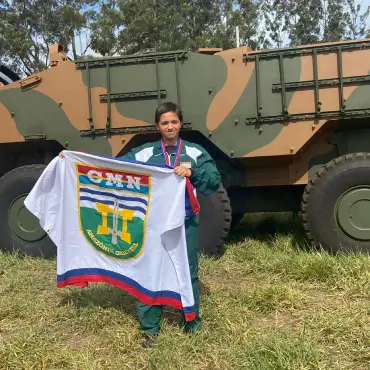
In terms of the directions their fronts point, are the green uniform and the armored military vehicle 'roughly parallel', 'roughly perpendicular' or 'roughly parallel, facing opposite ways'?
roughly perpendicular

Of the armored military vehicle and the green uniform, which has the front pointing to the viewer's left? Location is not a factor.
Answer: the armored military vehicle

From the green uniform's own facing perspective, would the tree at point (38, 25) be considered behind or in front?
behind

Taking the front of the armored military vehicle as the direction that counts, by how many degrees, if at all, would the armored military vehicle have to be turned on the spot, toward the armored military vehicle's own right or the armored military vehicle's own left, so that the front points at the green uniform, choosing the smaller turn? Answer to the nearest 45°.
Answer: approximately 90° to the armored military vehicle's own left

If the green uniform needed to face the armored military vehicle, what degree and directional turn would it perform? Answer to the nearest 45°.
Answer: approximately 180°

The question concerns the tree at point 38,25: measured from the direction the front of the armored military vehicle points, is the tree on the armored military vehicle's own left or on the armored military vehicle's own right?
on the armored military vehicle's own right

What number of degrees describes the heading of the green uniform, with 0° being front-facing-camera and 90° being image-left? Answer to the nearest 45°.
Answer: approximately 0°

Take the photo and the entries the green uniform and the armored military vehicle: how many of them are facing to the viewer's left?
1

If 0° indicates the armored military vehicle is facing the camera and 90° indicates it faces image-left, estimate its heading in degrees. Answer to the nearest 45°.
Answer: approximately 90°
